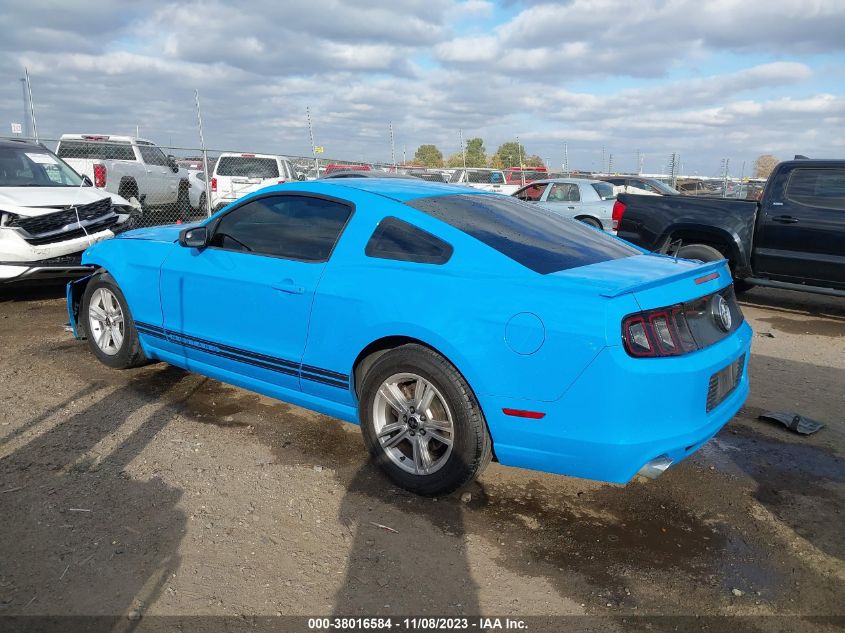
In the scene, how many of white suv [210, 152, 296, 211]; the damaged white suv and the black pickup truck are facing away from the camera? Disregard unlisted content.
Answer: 1

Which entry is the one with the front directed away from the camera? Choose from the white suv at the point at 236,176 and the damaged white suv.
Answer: the white suv

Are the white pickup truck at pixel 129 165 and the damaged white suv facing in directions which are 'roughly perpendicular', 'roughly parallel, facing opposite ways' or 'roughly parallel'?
roughly perpendicular

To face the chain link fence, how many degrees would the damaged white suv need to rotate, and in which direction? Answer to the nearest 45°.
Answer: approximately 135° to its left

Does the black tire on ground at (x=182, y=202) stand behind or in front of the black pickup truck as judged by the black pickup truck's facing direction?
behind

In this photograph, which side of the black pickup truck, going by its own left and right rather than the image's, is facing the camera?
right

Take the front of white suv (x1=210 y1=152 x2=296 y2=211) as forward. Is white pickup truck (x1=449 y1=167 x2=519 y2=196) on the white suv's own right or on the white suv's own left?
on the white suv's own right

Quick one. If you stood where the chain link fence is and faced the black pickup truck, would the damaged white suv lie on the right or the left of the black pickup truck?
right

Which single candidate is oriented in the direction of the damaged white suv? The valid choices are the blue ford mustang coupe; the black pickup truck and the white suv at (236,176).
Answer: the blue ford mustang coupe

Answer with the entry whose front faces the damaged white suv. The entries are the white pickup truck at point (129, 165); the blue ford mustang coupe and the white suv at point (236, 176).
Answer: the blue ford mustang coupe

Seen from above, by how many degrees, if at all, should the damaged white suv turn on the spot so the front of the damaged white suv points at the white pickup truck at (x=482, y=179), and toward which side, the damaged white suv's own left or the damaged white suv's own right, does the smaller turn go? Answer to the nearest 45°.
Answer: approximately 90° to the damaged white suv's own left

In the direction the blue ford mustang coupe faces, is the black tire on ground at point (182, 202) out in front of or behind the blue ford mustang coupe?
in front

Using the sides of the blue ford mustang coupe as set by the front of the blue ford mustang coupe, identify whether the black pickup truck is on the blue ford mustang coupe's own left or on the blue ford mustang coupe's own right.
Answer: on the blue ford mustang coupe's own right

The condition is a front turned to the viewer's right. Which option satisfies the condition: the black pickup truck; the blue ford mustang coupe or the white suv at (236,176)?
the black pickup truck

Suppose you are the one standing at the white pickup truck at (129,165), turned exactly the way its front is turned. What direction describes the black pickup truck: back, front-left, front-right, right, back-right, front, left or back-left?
right

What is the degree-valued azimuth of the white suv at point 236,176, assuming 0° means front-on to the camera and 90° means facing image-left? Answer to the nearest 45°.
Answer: approximately 180°

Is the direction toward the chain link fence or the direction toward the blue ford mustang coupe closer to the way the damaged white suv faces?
the blue ford mustang coupe
